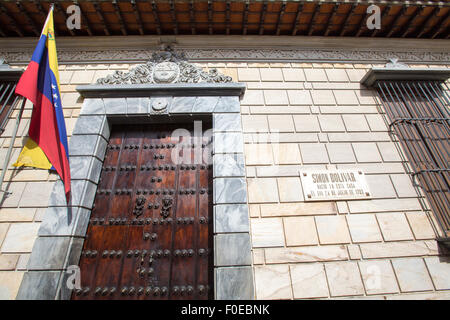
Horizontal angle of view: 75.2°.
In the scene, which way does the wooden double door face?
toward the camera

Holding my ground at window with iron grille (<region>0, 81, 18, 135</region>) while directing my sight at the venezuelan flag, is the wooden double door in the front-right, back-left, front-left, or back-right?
front-left

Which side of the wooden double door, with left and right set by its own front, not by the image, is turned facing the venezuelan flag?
right

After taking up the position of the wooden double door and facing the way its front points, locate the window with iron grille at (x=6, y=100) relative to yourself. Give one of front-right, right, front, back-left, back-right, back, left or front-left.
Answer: right

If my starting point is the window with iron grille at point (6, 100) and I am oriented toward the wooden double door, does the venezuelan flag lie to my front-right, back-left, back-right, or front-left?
front-right

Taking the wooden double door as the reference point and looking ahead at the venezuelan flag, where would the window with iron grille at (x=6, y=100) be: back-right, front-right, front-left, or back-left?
front-right
